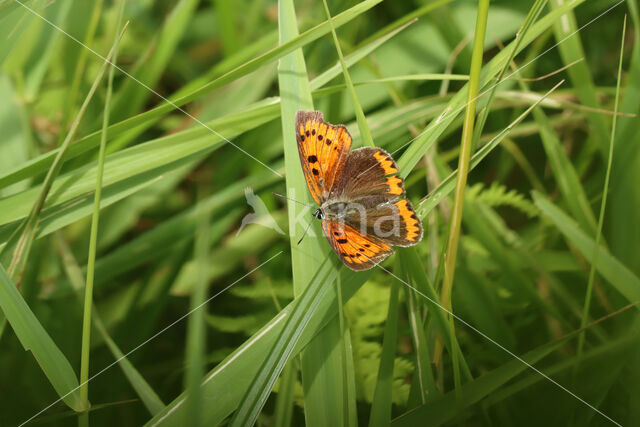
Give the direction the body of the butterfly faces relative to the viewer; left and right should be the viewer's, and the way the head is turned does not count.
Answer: facing to the left of the viewer
